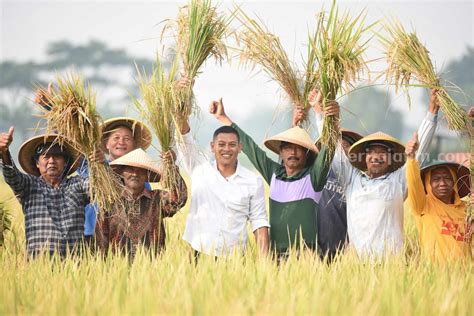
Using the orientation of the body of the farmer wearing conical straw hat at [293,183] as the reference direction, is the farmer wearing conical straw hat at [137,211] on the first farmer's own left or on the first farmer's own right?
on the first farmer's own right

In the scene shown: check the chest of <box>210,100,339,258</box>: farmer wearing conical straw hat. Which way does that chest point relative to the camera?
toward the camera

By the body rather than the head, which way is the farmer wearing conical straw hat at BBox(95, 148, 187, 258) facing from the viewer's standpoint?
toward the camera

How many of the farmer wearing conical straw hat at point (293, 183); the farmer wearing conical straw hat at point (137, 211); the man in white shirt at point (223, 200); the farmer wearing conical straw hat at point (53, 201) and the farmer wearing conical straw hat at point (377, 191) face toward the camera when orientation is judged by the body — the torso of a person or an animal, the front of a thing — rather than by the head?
5

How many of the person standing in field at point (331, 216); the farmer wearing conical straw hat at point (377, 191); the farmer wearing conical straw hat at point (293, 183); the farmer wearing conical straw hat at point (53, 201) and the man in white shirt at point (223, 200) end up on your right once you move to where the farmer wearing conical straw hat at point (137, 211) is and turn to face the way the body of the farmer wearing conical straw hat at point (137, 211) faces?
1

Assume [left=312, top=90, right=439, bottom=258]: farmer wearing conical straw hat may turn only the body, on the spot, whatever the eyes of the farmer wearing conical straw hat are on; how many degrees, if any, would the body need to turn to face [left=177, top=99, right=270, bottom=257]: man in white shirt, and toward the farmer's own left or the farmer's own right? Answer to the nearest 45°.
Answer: approximately 90° to the farmer's own right

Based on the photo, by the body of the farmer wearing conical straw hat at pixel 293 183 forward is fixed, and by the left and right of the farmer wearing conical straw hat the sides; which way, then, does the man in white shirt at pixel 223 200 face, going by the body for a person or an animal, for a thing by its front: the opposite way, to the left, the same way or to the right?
the same way

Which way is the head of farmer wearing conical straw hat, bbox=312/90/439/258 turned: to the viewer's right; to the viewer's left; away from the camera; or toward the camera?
toward the camera

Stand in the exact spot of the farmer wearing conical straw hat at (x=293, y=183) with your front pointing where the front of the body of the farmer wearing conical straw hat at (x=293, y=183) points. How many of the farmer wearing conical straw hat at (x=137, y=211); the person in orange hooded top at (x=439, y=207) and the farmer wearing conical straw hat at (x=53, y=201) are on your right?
2

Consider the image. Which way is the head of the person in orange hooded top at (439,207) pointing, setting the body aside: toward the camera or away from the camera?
toward the camera

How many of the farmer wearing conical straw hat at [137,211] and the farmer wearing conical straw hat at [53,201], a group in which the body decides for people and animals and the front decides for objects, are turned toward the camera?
2

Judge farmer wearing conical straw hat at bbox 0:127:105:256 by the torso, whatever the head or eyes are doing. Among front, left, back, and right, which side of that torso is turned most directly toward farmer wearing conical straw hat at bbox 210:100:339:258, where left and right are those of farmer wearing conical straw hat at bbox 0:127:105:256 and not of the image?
left

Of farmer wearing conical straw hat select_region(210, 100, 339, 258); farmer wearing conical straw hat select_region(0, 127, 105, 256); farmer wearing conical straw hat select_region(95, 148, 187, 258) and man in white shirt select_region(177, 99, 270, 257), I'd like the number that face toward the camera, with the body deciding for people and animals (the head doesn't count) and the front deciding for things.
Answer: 4

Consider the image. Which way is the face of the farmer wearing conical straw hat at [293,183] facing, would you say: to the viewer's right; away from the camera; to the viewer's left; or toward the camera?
toward the camera

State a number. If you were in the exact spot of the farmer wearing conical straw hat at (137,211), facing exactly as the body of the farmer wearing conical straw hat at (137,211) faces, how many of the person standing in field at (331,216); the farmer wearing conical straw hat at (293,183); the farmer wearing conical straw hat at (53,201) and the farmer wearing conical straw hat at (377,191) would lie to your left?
3

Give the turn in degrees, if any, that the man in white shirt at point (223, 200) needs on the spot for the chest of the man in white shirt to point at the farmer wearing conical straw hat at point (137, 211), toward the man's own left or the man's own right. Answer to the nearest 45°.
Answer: approximately 90° to the man's own right

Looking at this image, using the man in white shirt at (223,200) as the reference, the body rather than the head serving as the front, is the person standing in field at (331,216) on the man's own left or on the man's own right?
on the man's own left

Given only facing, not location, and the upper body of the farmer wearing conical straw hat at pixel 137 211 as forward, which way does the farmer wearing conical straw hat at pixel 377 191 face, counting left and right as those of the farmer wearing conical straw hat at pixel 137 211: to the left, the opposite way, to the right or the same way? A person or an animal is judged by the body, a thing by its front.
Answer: the same way
